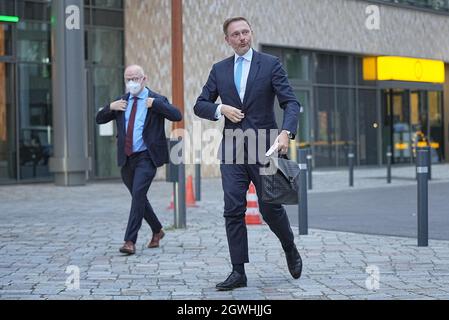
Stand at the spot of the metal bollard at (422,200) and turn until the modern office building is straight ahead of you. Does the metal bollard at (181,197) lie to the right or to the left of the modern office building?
left

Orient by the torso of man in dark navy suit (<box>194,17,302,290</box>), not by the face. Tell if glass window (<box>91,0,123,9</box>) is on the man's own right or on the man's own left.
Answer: on the man's own right

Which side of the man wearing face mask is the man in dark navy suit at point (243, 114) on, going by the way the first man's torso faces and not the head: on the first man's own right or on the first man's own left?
on the first man's own left

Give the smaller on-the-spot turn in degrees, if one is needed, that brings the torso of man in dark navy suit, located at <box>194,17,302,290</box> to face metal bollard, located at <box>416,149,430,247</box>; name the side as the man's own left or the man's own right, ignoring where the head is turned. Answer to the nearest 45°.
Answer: approximately 180°

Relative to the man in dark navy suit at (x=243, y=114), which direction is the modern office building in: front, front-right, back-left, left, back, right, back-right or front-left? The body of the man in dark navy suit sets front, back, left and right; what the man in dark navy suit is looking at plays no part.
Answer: back-right

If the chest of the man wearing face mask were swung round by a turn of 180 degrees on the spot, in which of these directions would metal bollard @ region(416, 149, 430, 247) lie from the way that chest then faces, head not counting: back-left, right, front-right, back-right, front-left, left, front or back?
front-right

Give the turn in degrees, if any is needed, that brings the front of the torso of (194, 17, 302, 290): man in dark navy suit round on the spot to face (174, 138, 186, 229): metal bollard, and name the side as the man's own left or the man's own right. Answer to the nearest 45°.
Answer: approximately 135° to the man's own right

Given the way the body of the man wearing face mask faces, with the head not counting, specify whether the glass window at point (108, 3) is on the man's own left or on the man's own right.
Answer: on the man's own right

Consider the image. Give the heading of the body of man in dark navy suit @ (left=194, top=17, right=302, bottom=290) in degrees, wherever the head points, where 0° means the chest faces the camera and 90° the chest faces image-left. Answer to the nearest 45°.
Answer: approximately 45°

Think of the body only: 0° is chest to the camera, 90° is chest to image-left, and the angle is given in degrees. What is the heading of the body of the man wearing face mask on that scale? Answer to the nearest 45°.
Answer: approximately 45°

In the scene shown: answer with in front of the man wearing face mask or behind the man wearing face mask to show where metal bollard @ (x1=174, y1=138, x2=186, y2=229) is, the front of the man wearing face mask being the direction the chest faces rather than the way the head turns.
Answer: behind
